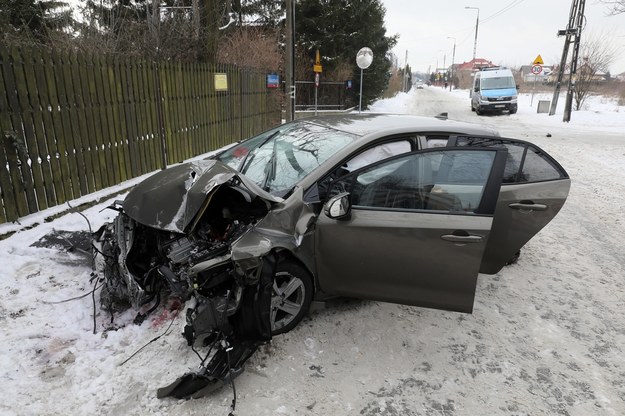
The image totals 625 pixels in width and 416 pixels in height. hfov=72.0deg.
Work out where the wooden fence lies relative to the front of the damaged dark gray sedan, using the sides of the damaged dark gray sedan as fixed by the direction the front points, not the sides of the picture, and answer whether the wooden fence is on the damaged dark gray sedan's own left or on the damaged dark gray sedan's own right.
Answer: on the damaged dark gray sedan's own right

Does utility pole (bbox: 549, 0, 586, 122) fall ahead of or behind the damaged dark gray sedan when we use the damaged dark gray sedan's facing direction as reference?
behind

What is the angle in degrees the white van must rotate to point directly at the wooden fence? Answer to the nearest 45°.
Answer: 0° — it already faces it

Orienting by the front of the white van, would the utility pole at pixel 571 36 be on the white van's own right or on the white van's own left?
on the white van's own left

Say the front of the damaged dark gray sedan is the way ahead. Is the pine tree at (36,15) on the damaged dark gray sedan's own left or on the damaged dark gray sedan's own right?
on the damaged dark gray sedan's own right

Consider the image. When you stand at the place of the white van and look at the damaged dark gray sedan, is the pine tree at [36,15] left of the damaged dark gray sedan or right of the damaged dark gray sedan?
right

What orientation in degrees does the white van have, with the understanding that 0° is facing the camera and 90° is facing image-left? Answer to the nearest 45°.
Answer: approximately 0°
